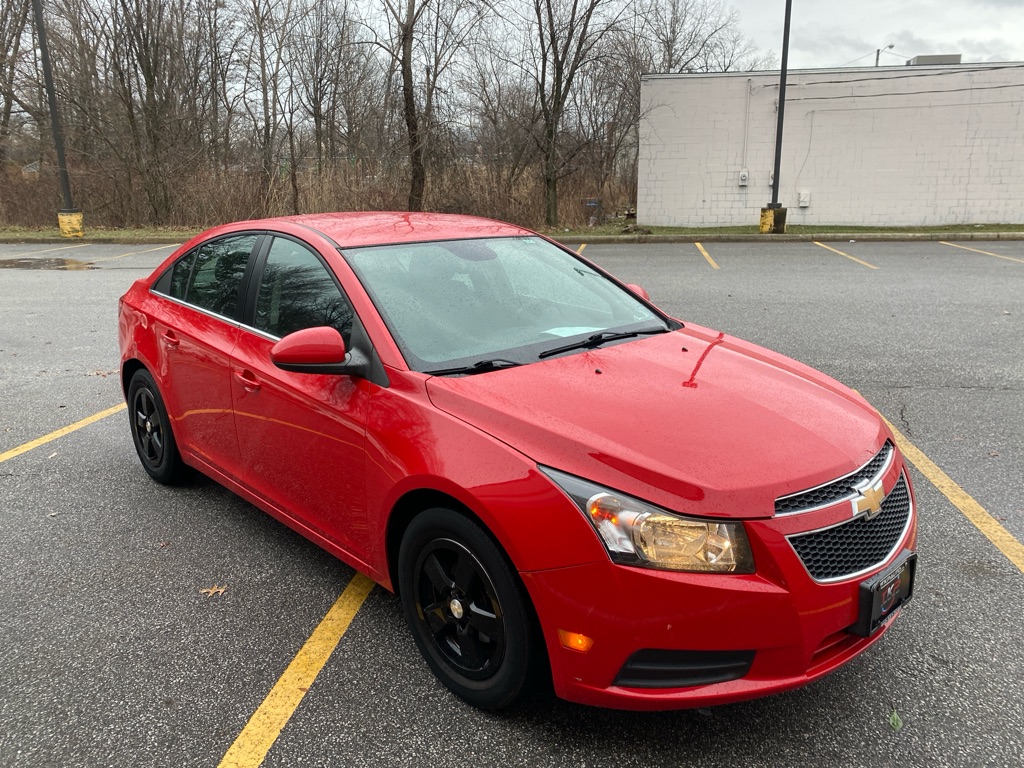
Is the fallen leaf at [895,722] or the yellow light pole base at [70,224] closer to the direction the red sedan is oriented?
the fallen leaf

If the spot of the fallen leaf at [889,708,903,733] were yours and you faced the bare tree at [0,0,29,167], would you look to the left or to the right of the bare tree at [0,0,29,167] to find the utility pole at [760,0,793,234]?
right

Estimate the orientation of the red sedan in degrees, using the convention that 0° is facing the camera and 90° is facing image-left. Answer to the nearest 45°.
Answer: approximately 315°

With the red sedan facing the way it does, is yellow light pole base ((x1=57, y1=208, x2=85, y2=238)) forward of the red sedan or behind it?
behind

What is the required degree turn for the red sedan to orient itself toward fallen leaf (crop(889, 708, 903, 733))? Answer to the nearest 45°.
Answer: approximately 45° to its left

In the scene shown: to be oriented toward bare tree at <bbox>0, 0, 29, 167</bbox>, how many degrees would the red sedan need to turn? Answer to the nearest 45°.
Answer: approximately 180°

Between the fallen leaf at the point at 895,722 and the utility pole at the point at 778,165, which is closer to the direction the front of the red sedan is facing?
the fallen leaf

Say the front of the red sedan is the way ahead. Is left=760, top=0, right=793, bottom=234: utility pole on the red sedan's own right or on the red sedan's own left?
on the red sedan's own left

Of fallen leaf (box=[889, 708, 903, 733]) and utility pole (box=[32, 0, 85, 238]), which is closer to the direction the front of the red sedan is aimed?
the fallen leaf
